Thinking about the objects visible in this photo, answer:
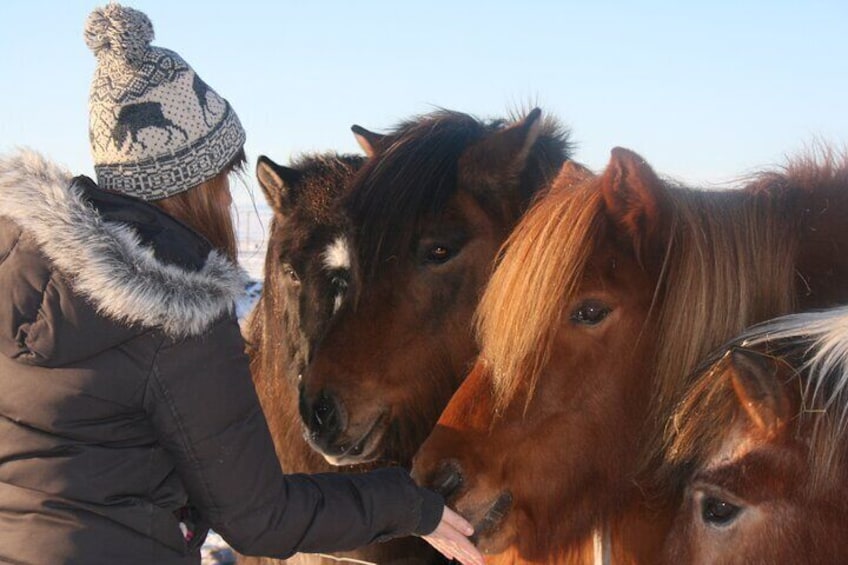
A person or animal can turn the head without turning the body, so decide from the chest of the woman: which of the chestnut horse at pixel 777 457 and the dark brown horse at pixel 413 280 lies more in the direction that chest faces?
the dark brown horse

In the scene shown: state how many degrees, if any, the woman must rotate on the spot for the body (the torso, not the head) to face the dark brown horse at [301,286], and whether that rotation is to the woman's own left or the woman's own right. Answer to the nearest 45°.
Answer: approximately 45° to the woman's own left

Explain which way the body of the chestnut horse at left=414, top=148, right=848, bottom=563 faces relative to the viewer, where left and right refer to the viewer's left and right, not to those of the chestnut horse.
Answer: facing to the left of the viewer

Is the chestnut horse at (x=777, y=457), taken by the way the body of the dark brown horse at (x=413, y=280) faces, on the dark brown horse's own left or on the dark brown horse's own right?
on the dark brown horse's own left

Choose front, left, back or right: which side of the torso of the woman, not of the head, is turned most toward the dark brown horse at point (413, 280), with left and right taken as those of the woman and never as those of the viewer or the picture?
front

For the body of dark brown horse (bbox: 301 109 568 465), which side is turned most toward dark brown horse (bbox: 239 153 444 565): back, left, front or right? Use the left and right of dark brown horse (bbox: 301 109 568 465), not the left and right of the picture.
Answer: right

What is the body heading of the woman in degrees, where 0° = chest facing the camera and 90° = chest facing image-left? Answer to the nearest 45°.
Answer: approximately 225°

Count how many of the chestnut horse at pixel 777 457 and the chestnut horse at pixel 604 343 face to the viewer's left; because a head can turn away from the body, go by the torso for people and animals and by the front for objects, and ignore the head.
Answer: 2

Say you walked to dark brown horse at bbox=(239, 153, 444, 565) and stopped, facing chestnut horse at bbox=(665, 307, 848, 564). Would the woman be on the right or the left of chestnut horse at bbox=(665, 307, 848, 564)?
right

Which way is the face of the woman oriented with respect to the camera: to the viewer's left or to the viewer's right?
to the viewer's right

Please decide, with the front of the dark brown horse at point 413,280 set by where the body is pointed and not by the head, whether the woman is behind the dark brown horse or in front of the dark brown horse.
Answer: in front
